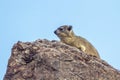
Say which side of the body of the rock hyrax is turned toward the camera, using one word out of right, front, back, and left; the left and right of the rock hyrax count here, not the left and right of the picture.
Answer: left
